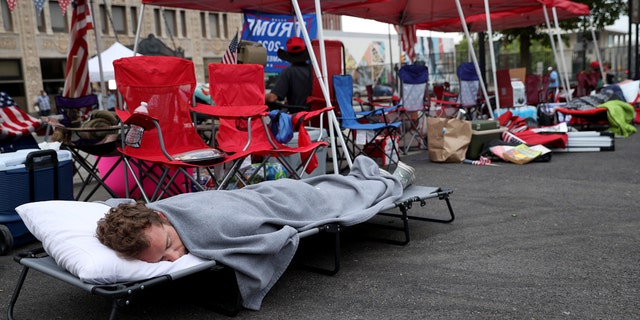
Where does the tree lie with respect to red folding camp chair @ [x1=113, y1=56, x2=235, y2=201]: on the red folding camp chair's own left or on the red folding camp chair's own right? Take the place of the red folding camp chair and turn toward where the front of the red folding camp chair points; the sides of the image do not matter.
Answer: on the red folding camp chair's own left

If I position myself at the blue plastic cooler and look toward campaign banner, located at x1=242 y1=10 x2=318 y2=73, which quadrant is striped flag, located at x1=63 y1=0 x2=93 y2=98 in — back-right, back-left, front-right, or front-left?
front-left

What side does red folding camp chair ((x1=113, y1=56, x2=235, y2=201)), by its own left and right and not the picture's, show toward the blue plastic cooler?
right

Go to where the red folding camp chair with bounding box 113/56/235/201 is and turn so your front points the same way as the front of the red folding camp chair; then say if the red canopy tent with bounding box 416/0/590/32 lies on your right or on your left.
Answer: on your left

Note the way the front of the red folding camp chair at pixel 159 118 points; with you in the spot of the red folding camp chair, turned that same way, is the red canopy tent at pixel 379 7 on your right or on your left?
on your left

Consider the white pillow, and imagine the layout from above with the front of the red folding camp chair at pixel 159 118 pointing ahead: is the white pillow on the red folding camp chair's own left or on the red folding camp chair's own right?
on the red folding camp chair's own right

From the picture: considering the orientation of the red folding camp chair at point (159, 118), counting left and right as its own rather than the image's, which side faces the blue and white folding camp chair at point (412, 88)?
left

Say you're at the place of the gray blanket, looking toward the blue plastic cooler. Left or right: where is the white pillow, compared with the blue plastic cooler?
left

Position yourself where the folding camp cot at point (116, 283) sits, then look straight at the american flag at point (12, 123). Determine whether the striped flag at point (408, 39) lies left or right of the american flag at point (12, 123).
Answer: right

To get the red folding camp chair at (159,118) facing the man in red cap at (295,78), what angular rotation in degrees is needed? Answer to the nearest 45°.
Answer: approximately 90° to its left
